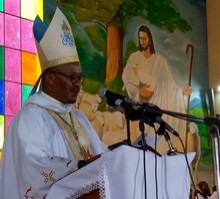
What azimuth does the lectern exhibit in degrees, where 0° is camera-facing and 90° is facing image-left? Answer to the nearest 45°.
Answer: approximately 315°

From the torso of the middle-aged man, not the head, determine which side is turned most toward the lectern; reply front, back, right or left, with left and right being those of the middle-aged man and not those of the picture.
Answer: front

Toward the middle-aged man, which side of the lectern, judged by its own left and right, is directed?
back

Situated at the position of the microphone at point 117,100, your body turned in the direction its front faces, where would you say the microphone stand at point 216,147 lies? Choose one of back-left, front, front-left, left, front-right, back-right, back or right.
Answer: back

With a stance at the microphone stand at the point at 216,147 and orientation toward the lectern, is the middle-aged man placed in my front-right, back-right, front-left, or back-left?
front-right

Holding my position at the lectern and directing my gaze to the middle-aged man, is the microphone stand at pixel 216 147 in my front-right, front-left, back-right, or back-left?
back-right

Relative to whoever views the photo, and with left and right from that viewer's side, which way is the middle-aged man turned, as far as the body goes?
facing the viewer and to the right of the viewer

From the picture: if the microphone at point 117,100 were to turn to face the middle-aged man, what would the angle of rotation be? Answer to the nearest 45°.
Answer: approximately 45° to its right

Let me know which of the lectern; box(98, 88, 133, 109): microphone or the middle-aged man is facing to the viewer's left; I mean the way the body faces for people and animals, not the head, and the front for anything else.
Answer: the microphone

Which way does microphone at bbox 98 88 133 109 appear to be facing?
to the viewer's left

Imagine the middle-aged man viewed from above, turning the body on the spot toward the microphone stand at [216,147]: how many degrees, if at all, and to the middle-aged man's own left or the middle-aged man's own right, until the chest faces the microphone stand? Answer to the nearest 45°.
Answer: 0° — they already face it
